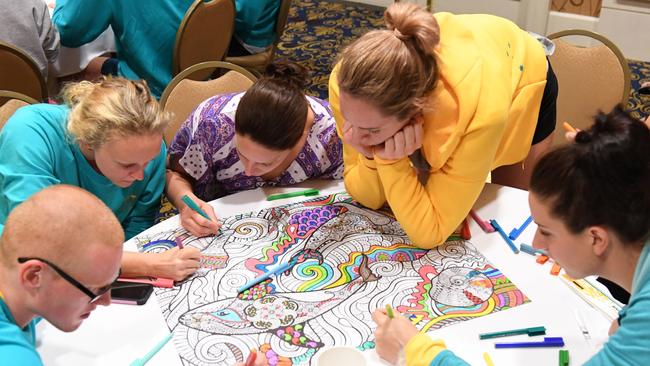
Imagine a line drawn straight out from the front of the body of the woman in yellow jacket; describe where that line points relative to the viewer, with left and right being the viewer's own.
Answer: facing the viewer and to the left of the viewer

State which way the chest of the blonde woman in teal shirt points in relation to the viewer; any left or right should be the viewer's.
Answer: facing the viewer and to the right of the viewer

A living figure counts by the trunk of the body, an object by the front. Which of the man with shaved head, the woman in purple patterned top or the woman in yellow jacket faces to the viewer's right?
the man with shaved head

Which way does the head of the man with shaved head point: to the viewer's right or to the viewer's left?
to the viewer's right

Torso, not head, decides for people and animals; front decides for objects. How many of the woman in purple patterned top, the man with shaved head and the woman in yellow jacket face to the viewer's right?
1

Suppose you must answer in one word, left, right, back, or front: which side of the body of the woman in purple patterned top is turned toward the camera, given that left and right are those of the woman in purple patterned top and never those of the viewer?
front

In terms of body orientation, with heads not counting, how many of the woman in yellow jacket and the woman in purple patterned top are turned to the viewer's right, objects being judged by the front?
0

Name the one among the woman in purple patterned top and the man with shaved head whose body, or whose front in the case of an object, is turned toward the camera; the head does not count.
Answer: the woman in purple patterned top

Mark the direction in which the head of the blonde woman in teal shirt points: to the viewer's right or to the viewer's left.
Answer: to the viewer's right

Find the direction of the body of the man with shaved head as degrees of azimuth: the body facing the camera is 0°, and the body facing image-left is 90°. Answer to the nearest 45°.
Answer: approximately 270°

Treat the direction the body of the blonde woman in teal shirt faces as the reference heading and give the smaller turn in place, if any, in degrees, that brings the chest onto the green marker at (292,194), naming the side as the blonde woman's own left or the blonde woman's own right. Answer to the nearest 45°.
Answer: approximately 45° to the blonde woman's own left

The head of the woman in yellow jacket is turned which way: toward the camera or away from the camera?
toward the camera

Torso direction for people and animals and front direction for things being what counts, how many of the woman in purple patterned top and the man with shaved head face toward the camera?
1
